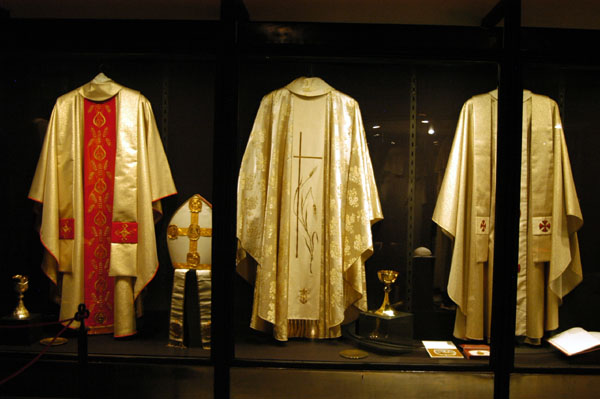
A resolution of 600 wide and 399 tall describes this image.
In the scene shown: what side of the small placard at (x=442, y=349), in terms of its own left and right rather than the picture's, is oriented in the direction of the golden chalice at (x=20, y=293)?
right

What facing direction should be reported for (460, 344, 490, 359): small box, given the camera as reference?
facing the viewer

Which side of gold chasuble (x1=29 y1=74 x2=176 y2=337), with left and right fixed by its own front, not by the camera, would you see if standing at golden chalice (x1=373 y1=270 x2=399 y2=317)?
left

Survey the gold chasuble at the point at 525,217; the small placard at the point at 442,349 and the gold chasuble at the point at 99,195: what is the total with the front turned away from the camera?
0

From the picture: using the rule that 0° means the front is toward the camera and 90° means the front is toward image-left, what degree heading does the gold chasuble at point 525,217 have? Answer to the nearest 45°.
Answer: approximately 0°

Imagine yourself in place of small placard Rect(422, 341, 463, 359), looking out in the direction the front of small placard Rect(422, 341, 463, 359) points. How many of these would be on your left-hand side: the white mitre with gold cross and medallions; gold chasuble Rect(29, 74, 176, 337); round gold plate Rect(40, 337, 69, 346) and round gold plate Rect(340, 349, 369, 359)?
0

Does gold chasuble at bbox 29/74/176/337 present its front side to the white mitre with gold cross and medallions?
no

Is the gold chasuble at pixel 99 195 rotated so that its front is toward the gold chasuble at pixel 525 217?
no

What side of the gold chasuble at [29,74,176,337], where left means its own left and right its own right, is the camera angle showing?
front

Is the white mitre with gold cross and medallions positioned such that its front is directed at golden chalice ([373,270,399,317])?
no
